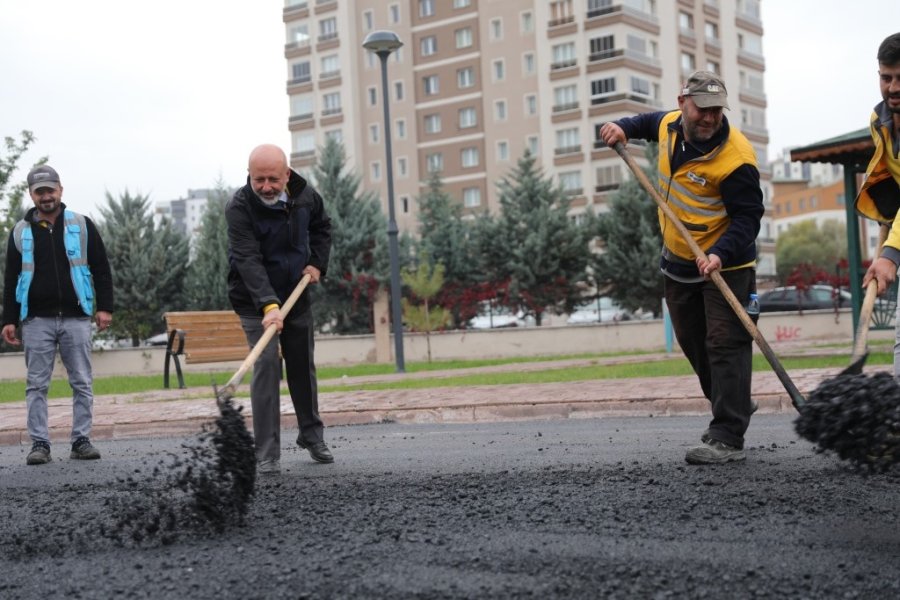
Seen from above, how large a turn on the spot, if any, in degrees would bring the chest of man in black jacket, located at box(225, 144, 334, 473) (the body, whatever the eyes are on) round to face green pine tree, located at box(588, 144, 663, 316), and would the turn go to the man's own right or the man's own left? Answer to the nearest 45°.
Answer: approximately 135° to the man's own left

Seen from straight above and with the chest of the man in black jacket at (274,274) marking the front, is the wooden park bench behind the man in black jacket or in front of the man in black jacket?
behind

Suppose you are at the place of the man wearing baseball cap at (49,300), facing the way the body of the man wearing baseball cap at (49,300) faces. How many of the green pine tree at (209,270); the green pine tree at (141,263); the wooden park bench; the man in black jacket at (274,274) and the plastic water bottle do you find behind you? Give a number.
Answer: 3

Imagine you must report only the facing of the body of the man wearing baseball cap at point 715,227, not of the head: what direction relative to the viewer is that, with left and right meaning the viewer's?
facing the viewer and to the left of the viewer

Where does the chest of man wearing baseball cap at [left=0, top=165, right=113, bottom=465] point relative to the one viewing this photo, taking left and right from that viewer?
facing the viewer

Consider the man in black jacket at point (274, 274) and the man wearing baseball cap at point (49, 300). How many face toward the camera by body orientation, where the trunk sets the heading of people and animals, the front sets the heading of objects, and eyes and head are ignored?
2

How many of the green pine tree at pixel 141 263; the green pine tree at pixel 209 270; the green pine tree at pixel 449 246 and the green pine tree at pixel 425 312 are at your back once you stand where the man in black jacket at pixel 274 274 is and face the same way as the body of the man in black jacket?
4

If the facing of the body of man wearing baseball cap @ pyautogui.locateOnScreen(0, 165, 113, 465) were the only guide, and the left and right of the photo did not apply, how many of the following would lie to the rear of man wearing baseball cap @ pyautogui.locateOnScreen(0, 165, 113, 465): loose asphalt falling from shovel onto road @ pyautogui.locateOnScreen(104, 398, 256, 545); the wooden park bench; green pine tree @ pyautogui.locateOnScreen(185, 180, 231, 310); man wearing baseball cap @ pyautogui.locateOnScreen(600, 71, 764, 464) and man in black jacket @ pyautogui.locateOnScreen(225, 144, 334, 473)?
2

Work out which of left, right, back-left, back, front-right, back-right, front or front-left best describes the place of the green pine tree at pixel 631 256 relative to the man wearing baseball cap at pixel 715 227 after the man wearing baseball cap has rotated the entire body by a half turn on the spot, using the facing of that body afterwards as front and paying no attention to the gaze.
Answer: front-left

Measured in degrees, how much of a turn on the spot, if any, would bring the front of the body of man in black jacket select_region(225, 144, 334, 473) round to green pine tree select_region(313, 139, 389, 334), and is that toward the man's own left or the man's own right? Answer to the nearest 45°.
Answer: approximately 180°

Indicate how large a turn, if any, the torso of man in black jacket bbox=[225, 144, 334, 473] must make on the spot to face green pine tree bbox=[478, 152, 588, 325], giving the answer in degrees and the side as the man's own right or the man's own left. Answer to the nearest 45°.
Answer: approximately 180°

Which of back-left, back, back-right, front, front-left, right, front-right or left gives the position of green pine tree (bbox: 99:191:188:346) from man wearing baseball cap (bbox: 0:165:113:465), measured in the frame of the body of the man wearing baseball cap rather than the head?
back

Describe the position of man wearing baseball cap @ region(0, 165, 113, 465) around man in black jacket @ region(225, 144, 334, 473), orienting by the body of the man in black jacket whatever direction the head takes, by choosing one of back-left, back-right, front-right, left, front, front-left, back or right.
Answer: back-right

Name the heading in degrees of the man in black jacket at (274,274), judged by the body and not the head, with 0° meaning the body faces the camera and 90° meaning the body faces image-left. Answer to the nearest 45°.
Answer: approximately 0°

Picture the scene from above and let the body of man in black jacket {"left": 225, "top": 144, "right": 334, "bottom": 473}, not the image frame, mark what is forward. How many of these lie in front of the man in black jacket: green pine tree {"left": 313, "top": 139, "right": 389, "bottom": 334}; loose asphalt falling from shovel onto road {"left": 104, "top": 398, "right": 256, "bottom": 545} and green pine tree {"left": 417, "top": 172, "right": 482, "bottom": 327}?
1

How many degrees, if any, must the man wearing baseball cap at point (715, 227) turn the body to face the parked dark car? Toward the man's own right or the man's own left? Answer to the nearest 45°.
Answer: approximately 135° to the man's own right
